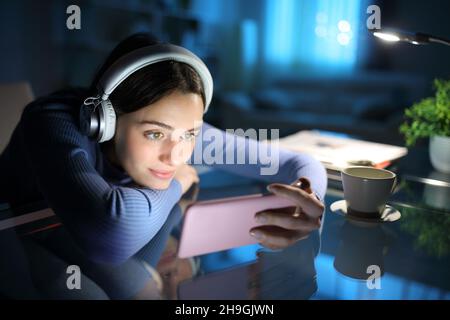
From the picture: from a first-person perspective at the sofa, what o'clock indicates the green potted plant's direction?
The green potted plant is roughly at 12 o'clock from the sofa.

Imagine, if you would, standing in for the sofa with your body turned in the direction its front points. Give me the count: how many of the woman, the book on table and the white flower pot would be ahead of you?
3

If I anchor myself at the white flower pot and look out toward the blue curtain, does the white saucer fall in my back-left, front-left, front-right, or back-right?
back-left

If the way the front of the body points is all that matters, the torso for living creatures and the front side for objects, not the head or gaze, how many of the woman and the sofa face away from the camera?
0

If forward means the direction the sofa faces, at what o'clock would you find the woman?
The woman is roughly at 12 o'clock from the sofa.

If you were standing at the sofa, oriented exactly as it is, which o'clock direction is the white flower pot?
The white flower pot is roughly at 12 o'clock from the sofa.

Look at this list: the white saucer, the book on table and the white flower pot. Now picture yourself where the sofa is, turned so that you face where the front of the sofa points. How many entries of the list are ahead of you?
3

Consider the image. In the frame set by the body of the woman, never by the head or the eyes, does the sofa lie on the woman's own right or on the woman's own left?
on the woman's own left

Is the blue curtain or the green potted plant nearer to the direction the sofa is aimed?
the green potted plant

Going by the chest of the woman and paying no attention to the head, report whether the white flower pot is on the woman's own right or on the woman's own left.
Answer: on the woman's own left

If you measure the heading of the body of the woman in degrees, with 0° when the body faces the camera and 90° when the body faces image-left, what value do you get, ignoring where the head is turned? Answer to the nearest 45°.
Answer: approximately 315°

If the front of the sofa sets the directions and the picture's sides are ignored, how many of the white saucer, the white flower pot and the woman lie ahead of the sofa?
3

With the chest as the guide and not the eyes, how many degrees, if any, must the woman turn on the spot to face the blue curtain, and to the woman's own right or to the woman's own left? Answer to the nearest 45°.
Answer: approximately 135° to the woman's own left

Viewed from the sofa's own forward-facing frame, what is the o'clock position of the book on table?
The book on table is roughly at 12 o'clock from the sofa.
